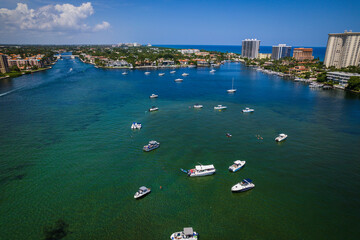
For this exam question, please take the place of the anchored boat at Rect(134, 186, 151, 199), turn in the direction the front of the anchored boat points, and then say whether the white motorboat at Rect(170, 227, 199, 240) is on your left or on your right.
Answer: on your left

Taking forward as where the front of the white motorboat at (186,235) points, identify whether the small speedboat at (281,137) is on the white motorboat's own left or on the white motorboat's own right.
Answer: on the white motorboat's own right

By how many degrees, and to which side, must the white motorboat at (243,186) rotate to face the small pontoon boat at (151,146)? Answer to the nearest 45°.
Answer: approximately 45° to its right

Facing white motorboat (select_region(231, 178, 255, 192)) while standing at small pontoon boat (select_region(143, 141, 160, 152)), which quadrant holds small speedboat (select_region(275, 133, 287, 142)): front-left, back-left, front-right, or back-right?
front-left

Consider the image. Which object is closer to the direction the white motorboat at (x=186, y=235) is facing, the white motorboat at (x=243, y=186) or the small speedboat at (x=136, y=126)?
the small speedboat

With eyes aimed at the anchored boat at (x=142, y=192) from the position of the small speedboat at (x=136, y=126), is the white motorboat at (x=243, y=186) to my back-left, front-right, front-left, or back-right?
front-left
